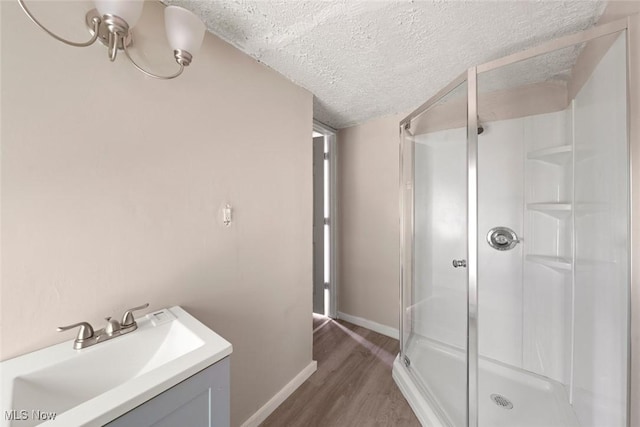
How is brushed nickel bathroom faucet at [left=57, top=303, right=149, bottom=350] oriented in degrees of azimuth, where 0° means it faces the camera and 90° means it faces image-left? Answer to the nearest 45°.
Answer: approximately 315°

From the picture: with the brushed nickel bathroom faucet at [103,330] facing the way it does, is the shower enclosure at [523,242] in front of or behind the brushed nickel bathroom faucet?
in front

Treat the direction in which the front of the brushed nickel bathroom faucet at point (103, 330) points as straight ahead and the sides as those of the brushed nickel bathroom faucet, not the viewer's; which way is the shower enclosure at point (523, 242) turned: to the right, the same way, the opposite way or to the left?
the opposite way

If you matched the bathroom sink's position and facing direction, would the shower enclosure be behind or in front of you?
in front

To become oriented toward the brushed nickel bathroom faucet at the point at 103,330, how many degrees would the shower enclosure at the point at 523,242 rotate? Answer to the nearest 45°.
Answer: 0° — it already faces it

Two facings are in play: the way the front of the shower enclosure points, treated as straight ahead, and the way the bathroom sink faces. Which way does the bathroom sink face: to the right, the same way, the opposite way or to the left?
the opposite way

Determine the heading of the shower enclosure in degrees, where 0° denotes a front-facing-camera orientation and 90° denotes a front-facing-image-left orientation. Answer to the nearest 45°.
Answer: approximately 45°
